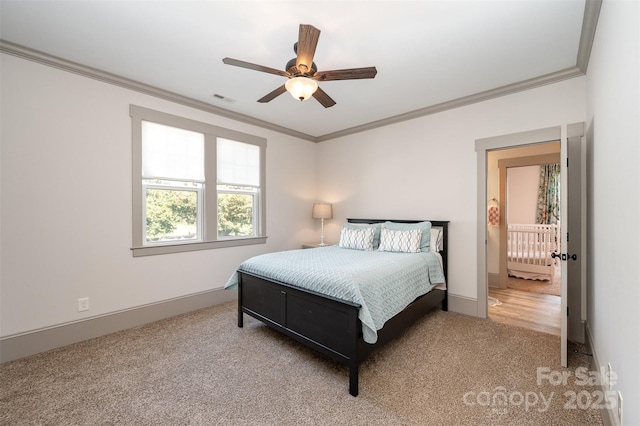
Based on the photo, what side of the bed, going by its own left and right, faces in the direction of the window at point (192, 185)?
right

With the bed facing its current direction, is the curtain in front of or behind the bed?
behind

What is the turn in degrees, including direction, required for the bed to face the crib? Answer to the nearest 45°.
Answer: approximately 180°

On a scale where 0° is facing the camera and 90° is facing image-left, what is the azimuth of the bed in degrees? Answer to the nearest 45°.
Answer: approximately 45°

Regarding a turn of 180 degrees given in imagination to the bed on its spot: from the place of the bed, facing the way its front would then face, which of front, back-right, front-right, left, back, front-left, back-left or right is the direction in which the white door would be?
front-right
